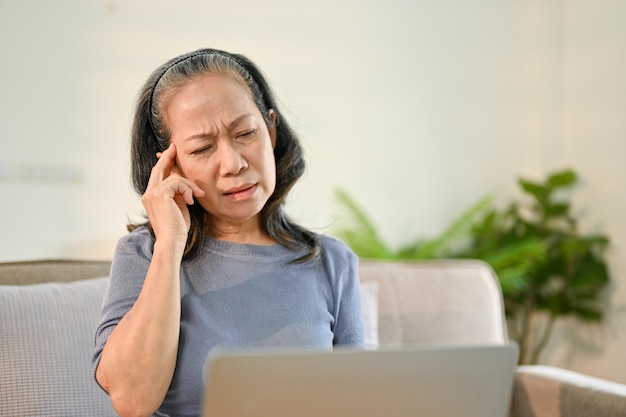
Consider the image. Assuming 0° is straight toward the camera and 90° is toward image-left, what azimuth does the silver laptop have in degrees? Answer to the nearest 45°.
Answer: approximately 180°

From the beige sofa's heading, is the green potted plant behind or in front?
behind

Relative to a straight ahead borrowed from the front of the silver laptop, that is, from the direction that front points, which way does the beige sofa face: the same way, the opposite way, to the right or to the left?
the opposite way

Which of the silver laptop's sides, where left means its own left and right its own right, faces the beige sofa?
front

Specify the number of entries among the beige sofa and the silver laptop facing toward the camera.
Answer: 1

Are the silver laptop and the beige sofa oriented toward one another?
yes

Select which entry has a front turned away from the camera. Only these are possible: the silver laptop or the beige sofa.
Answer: the silver laptop

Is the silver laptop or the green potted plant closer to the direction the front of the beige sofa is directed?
the silver laptop

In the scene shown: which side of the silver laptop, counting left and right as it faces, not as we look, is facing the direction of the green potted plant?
front

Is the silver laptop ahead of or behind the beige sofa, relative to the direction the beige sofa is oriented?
ahead

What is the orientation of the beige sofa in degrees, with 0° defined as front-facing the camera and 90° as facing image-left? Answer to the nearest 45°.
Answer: approximately 0°
